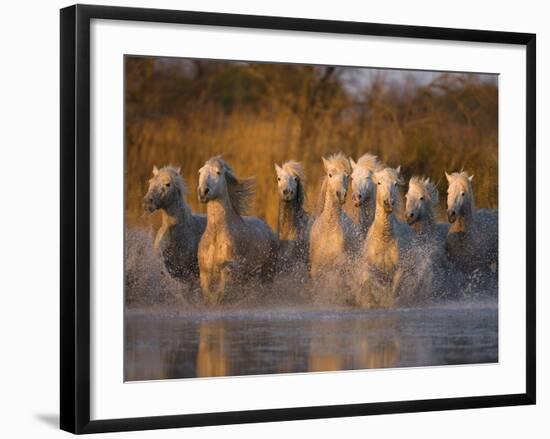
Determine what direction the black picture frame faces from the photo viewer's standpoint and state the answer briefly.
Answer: facing the viewer and to the right of the viewer
